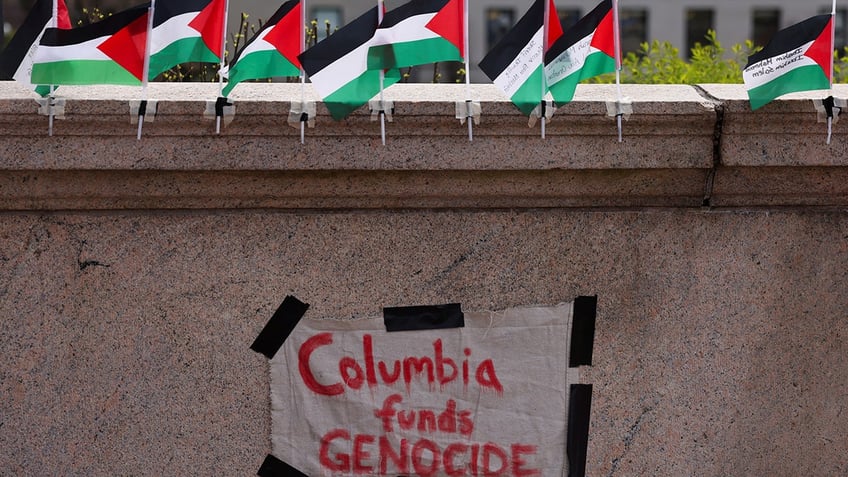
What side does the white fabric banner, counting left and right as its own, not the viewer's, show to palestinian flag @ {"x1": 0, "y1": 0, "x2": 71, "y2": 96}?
right

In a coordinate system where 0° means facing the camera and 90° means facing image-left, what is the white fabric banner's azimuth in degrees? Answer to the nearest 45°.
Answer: approximately 0°
